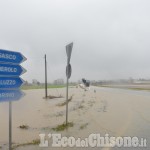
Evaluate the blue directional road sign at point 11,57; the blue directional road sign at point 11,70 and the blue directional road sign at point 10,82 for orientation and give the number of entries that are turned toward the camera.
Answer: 3

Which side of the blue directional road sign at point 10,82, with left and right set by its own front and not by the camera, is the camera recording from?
front

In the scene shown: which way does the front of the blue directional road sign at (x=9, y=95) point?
toward the camera

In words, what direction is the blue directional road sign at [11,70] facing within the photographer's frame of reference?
facing the viewer

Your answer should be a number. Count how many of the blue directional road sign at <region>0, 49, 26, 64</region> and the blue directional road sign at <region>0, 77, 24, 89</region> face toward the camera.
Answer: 2

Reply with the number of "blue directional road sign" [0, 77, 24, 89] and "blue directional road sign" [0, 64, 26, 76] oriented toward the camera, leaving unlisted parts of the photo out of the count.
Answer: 2

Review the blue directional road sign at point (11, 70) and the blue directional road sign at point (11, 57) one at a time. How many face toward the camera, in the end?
2
